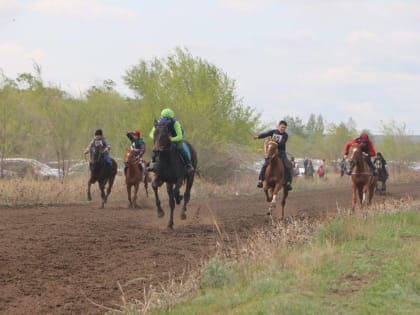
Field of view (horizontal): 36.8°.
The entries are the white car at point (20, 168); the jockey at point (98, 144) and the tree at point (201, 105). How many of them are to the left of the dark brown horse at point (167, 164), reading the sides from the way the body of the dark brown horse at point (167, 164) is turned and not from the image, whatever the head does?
0

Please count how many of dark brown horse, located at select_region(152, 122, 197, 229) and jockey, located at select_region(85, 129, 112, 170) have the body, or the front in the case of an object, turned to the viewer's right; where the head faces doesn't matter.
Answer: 0

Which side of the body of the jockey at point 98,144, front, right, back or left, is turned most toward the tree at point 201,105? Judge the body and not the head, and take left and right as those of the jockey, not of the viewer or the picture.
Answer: back

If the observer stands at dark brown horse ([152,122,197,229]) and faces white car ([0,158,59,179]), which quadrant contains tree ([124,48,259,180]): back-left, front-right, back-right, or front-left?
front-right

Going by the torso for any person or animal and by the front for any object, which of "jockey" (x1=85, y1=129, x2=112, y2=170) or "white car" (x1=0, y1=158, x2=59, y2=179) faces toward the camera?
the jockey

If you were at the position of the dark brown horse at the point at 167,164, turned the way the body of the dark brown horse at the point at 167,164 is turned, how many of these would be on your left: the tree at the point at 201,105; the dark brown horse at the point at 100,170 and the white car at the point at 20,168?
0

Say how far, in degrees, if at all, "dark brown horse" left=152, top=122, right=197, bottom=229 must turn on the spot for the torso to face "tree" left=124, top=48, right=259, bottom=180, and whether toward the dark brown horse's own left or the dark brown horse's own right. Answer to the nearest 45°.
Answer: approximately 135° to the dark brown horse's own right

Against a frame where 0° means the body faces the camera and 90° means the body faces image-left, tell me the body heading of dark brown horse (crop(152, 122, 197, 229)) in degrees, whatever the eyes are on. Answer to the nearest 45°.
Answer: approximately 45°

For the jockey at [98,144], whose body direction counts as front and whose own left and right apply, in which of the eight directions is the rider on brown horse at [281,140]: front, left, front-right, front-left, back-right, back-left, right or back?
front-left

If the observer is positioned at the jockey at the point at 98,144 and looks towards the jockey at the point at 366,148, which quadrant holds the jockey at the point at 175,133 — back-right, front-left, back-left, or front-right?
front-right

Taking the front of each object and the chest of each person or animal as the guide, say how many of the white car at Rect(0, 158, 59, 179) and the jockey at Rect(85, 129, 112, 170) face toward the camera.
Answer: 1

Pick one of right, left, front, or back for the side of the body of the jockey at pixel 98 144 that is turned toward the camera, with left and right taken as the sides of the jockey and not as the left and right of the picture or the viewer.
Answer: front

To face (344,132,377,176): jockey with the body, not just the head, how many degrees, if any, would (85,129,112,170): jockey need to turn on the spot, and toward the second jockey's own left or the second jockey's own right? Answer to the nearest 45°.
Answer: approximately 90° to the second jockey's own left
